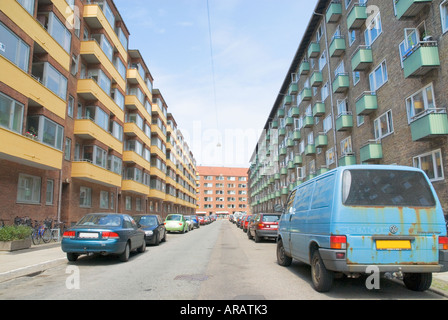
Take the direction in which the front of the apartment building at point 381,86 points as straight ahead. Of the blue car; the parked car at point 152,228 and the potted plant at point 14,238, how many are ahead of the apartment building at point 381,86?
3

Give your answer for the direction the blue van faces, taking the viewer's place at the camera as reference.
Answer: facing away from the viewer and to the left of the viewer

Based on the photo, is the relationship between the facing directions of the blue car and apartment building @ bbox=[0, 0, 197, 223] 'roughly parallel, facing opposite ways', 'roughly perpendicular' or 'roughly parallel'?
roughly perpendicular

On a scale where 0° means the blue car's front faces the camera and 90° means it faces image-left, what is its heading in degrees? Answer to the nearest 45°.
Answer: approximately 225°

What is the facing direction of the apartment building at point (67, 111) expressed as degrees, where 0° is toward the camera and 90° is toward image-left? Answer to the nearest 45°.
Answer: approximately 315°

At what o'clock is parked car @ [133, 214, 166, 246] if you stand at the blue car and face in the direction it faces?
The parked car is roughly at 11 o'clock from the blue car.

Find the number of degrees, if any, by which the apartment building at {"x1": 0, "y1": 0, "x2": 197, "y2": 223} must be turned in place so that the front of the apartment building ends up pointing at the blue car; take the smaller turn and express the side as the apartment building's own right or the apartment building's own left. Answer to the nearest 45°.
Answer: approximately 45° to the apartment building's own right

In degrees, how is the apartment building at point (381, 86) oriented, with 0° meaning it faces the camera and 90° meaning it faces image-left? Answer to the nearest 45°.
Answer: approximately 45°

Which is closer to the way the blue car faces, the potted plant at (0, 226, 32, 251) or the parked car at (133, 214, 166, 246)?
the parked car

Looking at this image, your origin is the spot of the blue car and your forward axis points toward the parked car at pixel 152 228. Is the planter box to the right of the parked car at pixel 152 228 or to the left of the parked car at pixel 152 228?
left
